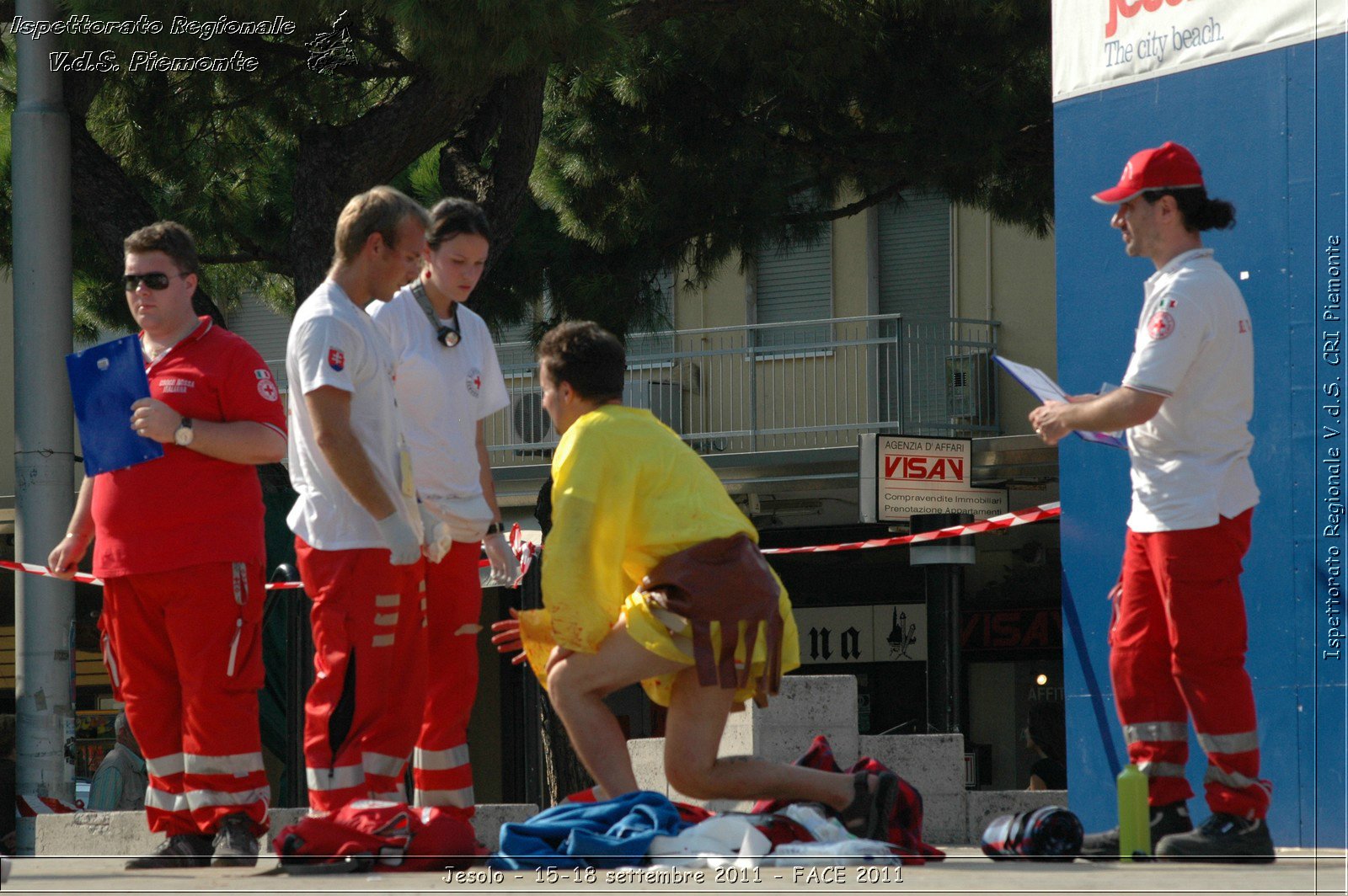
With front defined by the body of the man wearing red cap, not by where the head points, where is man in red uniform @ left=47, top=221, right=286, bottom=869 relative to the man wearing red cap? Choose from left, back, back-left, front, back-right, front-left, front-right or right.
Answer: front

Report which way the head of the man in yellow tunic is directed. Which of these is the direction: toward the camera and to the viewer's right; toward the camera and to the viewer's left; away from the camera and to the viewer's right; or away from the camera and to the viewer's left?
away from the camera and to the viewer's left

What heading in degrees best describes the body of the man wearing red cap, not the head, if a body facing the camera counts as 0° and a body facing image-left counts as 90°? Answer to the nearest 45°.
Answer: approximately 90°

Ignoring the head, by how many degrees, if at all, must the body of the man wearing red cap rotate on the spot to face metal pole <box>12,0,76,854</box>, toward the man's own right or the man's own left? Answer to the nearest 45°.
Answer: approximately 45° to the man's own right

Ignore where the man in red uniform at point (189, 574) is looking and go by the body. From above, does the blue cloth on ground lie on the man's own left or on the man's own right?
on the man's own left

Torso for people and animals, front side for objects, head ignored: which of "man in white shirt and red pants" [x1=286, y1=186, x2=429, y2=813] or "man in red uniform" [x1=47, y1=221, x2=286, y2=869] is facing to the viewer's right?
"man in white shirt and red pants" [x1=286, y1=186, x2=429, y2=813]

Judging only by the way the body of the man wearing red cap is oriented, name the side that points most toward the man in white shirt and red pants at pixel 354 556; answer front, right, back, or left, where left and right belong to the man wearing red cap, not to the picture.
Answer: front

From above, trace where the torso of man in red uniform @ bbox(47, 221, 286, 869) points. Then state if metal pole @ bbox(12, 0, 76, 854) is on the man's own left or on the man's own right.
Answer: on the man's own right

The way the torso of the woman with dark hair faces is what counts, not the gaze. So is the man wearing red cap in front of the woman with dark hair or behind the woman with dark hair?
in front

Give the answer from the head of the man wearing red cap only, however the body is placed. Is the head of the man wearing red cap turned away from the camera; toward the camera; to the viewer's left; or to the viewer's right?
to the viewer's left

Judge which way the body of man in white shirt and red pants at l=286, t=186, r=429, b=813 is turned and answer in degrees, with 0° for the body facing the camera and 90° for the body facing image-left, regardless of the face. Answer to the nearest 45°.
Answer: approximately 270°

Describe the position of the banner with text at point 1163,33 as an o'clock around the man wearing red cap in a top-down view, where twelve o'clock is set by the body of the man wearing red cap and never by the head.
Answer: The banner with text is roughly at 3 o'clock from the man wearing red cap.

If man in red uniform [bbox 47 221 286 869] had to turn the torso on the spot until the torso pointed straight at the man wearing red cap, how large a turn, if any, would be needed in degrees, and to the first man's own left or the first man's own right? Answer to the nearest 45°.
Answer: approximately 135° to the first man's own left

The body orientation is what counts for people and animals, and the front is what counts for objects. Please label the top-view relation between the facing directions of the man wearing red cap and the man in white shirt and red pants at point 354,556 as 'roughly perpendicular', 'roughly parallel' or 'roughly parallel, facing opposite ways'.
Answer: roughly parallel, facing opposite ways

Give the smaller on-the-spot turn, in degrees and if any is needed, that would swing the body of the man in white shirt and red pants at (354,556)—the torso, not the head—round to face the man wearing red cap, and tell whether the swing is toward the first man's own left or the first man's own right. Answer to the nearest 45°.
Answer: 0° — they already face them
